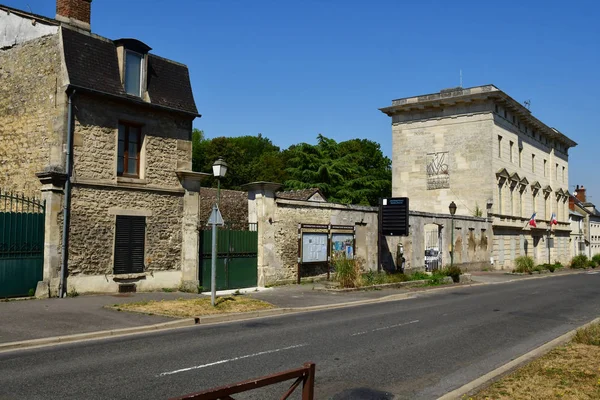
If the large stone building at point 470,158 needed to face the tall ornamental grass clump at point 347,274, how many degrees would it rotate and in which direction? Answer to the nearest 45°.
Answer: approximately 45° to its right

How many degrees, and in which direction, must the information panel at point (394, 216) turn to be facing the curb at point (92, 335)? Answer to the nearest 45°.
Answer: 0° — it already faces it

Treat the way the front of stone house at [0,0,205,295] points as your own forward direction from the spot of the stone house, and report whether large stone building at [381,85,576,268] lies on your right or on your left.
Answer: on your left

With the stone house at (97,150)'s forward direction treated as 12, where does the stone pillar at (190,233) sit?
The stone pillar is roughly at 10 o'clock from the stone house.

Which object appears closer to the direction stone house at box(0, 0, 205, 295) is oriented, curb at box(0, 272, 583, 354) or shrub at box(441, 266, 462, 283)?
the curb
